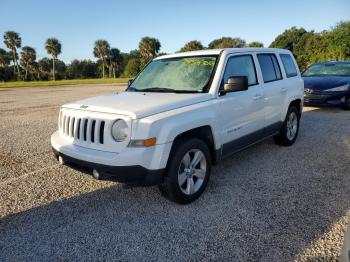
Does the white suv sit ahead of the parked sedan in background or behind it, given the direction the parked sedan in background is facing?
ahead

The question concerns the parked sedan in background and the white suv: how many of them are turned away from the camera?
0

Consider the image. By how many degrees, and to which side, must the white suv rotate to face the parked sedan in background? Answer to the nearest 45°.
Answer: approximately 180°

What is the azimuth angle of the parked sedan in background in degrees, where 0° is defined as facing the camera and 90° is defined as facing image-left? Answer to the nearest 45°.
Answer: approximately 45°

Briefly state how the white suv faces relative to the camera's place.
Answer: facing the viewer and to the left of the viewer
